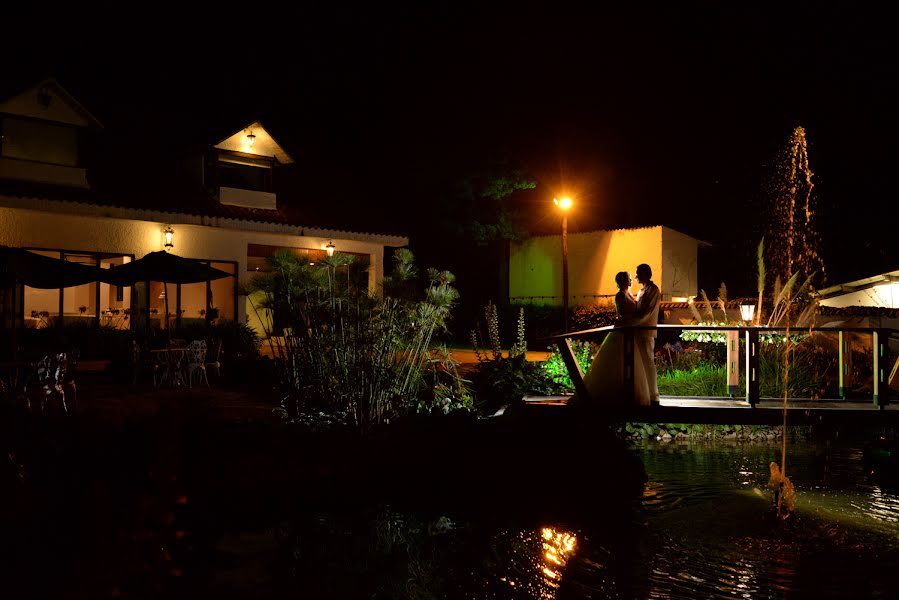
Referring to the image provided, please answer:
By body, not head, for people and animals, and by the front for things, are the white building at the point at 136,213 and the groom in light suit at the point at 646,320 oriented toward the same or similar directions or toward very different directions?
very different directions

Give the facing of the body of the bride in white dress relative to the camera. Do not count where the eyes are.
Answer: to the viewer's right

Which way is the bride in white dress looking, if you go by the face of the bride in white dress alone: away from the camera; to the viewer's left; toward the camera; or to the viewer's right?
to the viewer's right

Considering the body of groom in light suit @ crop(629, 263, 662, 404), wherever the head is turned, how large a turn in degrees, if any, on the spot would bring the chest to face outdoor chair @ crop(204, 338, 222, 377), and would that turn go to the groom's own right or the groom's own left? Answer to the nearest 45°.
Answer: approximately 45° to the groom's own right

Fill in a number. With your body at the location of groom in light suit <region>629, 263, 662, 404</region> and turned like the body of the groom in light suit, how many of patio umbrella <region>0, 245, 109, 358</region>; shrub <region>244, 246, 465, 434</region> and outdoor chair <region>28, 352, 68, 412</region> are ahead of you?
3

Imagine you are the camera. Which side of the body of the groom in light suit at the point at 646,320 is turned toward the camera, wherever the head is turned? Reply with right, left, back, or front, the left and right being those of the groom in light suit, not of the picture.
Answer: left

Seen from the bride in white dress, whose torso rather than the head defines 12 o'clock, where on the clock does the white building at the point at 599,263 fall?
The white building is roughly at 9 o'clock from the bride in white dress.
